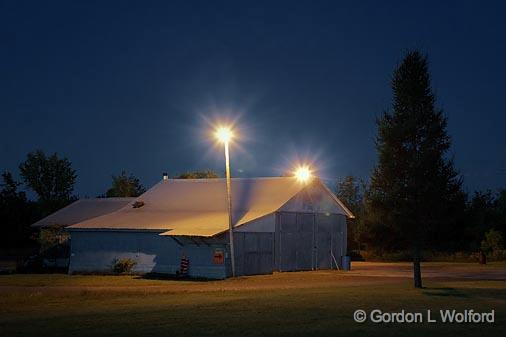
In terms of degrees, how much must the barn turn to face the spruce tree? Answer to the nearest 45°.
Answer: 0° — it already faces it

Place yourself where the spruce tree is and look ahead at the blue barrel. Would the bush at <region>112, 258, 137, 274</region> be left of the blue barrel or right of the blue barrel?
left

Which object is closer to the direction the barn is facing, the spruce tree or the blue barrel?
the spruce tree

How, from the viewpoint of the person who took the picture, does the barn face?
facing the viewer and to the right of the viewer

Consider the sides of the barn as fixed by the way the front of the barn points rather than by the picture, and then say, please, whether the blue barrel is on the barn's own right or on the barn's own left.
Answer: on the barn's own left
